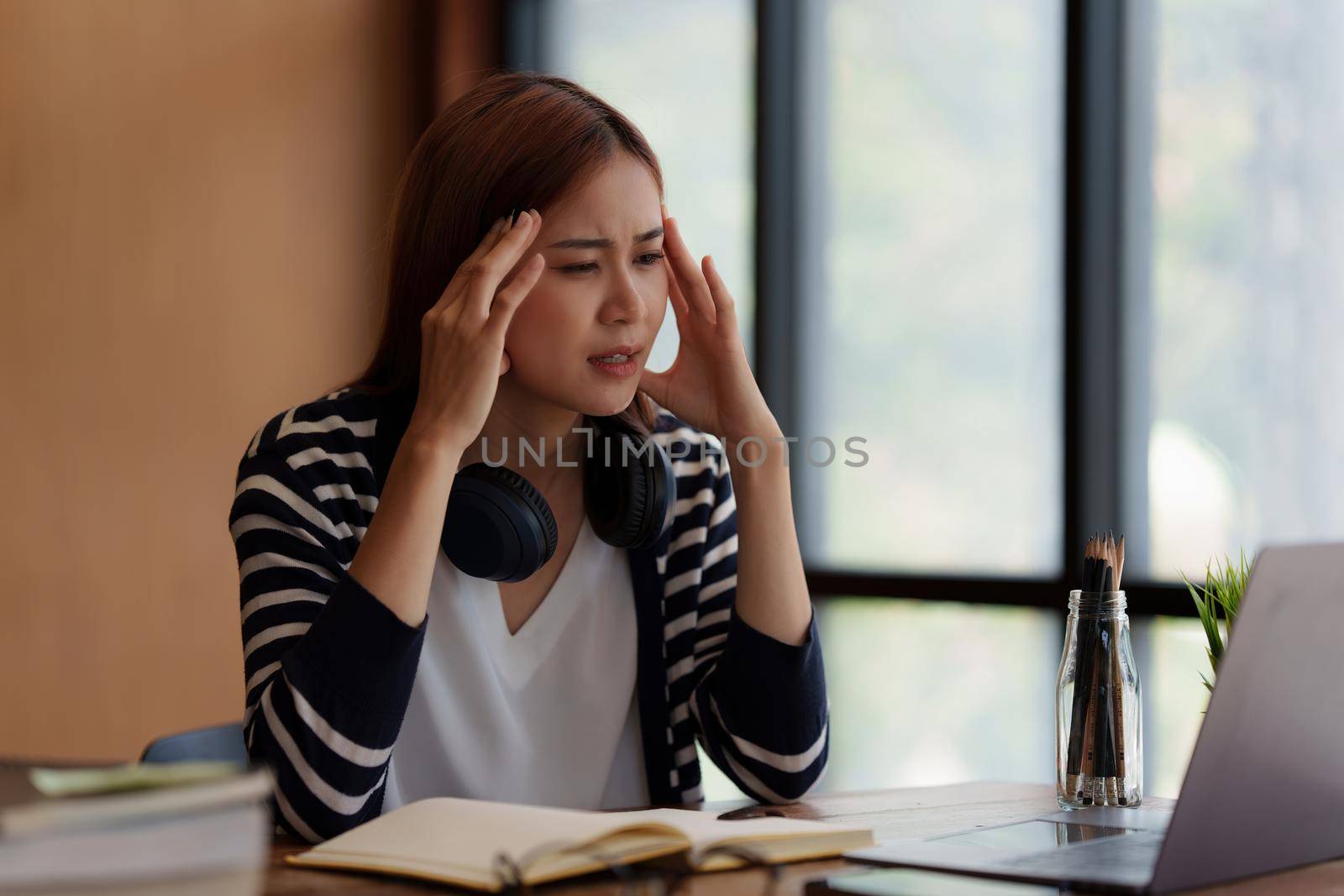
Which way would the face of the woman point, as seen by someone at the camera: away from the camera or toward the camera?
toward the camera

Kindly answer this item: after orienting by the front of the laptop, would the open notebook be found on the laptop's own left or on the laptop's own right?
on the laptop's own left

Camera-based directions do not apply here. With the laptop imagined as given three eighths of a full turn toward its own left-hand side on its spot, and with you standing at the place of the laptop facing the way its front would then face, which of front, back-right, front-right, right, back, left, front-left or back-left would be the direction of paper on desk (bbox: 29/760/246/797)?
front-right

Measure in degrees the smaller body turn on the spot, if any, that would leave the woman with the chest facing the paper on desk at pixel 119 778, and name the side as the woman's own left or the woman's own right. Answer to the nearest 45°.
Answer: approximately 45° to the woman's own right

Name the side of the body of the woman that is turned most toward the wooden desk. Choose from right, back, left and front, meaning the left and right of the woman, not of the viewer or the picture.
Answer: front

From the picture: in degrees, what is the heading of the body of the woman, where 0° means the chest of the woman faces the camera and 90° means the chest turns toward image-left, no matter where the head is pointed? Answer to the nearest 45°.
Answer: approximately 315°

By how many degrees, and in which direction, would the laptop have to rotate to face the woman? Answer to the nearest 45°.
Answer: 0° — it already faces them

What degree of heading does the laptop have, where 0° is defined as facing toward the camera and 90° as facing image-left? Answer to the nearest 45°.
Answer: approximately 135°

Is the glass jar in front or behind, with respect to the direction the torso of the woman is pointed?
in front

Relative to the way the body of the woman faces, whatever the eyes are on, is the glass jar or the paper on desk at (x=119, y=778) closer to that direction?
the glass jar
